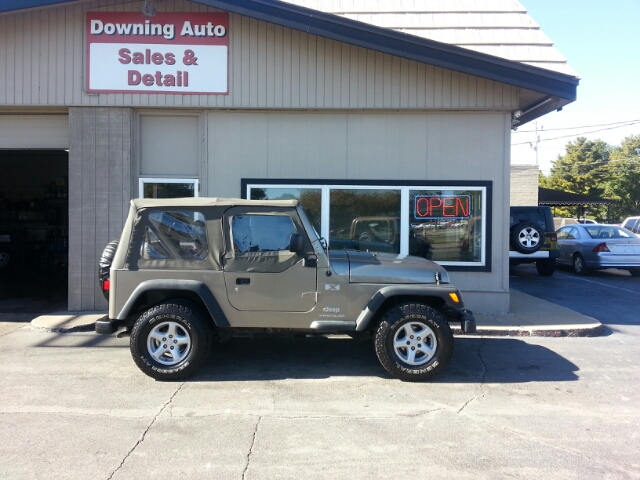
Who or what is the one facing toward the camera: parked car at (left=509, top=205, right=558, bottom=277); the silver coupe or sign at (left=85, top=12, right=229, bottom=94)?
the sign

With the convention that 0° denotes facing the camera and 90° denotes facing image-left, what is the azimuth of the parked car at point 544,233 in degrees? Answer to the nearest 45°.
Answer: approximately 180°

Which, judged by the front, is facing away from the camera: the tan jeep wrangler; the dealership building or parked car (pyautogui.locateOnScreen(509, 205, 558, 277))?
the parked car

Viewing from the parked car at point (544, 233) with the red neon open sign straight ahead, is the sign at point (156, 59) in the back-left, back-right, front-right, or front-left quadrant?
front-right

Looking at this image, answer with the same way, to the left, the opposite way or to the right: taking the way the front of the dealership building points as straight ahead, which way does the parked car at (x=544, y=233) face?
the opposite way

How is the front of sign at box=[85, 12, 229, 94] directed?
toward the camera

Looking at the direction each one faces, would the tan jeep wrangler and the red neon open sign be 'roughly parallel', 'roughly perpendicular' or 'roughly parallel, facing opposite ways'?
roughly perpendicular

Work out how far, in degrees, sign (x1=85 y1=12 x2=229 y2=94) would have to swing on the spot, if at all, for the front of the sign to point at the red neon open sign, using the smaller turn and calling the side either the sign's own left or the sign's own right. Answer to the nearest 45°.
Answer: approximately 90° to the sign's own left

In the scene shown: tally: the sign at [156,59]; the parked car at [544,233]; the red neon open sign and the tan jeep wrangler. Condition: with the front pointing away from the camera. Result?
1

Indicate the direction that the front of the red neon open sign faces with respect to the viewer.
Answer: facing the viewer

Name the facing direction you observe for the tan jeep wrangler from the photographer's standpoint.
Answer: facing to the right of the viewer

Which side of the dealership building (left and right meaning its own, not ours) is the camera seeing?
front

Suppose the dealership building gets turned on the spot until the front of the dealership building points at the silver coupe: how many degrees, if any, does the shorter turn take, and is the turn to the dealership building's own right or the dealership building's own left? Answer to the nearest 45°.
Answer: approximately 135° to the dealership building's own left

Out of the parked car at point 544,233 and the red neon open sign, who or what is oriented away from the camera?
the parked car

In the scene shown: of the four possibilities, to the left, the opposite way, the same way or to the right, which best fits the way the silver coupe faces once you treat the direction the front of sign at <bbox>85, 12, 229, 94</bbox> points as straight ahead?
the opposite way

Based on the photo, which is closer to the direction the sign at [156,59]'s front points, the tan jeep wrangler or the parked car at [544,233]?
the tan jeep wrangler

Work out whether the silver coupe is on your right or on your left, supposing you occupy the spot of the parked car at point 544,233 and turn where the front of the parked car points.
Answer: on your right
